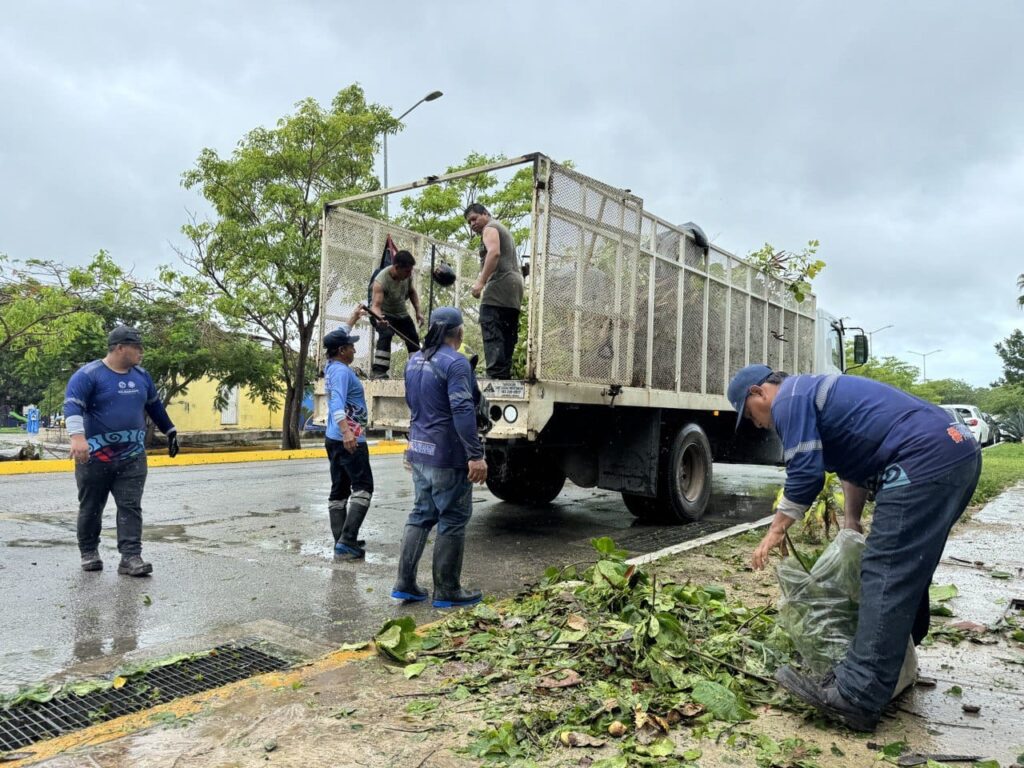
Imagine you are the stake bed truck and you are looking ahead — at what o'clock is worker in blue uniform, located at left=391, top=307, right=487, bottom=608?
The worker in blue uniform is roughly at 5 o'clock from the stake bed truck.

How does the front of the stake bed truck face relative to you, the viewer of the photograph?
facing away from the viewer and to the right of the viewer

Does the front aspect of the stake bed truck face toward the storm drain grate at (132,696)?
no

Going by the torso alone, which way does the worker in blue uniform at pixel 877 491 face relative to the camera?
to the viewer's left

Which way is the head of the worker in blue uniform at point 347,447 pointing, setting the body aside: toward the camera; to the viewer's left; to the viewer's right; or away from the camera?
to the viewer's right

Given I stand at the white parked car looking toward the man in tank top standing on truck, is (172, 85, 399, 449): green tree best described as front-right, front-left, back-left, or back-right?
front-right

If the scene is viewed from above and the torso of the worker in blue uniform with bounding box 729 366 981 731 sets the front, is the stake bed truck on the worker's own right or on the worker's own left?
on the worker's own right

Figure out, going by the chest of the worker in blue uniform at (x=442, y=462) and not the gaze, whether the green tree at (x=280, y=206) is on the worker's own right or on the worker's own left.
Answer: on the worker's own left

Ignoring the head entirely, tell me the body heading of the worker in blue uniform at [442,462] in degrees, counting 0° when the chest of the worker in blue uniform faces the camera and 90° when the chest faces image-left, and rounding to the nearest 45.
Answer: approximately 225°

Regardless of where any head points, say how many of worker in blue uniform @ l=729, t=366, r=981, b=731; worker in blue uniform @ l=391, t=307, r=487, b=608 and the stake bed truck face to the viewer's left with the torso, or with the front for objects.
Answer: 1

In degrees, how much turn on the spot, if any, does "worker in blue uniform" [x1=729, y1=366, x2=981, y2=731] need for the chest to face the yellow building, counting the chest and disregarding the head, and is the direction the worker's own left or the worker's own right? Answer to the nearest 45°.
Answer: approximately 45° to the worker's own right

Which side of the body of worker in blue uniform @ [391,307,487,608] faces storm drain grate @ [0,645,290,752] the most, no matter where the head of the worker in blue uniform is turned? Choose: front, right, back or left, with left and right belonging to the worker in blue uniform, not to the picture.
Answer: back

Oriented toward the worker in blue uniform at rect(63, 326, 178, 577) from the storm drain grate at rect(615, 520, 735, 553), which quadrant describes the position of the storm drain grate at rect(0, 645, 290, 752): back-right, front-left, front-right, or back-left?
front-left
